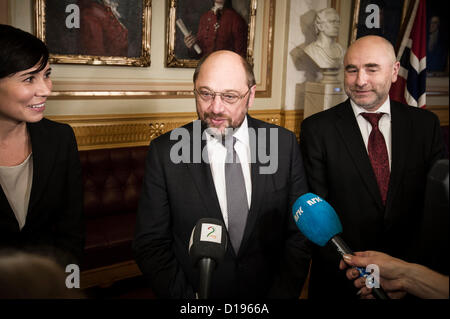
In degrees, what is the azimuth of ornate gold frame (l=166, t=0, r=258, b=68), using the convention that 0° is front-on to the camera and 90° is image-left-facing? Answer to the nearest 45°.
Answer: approximately 0°

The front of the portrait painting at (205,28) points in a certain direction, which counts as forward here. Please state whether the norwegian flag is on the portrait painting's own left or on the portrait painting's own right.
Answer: on the portrait painting's own left
